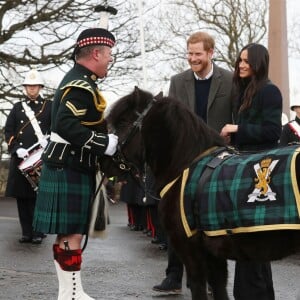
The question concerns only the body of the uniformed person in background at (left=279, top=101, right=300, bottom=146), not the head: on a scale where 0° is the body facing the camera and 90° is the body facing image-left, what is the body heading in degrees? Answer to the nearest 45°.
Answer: approximately 0°

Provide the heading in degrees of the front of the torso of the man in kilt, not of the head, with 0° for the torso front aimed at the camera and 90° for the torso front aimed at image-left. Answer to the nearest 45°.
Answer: approximately 270°

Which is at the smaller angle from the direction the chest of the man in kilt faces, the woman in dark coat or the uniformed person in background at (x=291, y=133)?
the woman in dark coat

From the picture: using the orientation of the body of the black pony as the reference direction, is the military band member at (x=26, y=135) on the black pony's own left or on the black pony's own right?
on the black pony's own right

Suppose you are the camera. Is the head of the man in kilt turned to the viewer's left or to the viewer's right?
to the viewer's right

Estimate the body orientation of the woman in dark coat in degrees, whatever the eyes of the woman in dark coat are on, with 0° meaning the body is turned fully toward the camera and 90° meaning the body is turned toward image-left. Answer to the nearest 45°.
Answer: approximately 90°

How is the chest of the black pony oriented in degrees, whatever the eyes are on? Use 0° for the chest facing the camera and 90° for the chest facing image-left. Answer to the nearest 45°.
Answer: approximately 90°

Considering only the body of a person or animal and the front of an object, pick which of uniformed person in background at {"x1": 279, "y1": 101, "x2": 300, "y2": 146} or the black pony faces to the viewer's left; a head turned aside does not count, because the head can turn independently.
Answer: the black pony

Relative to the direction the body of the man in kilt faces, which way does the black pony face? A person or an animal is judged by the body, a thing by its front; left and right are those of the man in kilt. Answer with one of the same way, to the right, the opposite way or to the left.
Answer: the opposite way

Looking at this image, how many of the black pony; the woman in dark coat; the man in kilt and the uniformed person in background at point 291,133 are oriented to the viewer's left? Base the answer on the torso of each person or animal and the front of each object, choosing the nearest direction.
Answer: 2
